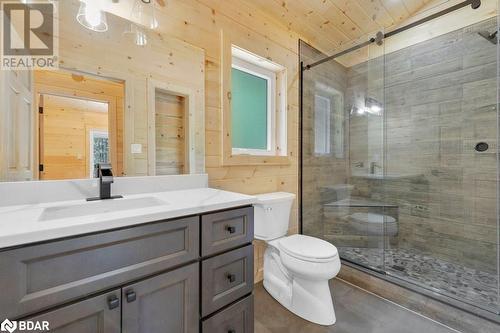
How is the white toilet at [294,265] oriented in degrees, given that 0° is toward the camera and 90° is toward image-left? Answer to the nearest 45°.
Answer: approximately 315°

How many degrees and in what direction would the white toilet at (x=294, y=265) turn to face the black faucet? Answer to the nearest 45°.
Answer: approximately 90° to its right

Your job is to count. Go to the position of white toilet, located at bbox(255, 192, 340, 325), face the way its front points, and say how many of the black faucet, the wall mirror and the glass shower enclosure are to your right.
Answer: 2

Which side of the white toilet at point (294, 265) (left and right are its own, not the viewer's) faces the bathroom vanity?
right

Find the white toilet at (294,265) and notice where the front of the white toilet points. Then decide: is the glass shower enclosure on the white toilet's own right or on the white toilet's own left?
on the white toilet's own left

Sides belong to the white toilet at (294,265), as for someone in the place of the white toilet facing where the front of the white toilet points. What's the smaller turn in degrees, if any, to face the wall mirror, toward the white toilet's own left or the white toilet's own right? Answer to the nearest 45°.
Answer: approximately 90° to the white toilet's own right
